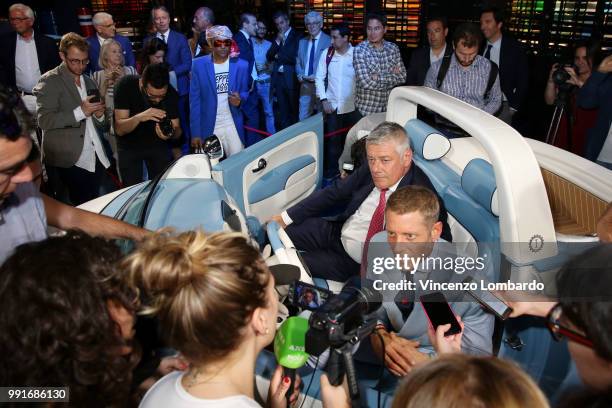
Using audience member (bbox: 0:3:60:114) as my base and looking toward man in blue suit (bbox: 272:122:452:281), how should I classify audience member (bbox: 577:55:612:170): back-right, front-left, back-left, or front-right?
front-left

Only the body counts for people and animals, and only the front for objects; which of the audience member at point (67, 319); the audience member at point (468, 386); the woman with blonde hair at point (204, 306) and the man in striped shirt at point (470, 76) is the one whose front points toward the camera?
the man in striped shirt

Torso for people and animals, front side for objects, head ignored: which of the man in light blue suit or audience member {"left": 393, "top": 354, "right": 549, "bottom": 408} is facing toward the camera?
the man in light blue suit

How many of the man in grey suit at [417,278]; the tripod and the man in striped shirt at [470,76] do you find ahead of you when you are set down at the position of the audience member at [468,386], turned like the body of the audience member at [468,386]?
3

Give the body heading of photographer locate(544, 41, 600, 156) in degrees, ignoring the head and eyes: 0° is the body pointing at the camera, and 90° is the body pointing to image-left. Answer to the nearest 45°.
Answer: approximately 45°

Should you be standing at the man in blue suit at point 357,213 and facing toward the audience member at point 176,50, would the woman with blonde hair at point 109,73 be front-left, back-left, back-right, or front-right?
front-left

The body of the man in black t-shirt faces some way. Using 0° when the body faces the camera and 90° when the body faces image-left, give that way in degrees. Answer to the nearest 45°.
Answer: approximately 315°

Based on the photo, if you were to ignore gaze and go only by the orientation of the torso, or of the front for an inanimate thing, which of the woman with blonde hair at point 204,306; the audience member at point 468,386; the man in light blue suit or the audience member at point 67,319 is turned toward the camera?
the man in light blue suit

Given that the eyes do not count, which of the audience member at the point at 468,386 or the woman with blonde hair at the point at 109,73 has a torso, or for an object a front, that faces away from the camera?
the audience member

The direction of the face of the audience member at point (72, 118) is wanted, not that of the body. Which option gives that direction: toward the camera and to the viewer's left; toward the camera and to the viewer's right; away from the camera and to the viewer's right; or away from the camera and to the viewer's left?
toward the camera and to the viewer's right

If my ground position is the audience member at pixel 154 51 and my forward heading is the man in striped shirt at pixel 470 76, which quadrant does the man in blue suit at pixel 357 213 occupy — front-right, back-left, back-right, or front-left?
front-right

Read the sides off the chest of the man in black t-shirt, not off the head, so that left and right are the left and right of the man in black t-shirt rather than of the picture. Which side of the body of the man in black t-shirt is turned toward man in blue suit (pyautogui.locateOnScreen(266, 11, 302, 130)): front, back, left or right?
left

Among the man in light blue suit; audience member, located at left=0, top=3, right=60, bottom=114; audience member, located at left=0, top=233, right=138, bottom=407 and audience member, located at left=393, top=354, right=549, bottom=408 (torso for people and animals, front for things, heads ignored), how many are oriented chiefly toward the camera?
2

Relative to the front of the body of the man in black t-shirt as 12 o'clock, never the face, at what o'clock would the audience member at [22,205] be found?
The audience member is roughly at 2 o'clock from the man in black t-shirt.

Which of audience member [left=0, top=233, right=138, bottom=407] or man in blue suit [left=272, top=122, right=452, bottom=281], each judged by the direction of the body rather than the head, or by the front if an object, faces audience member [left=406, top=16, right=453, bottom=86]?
audience member [left=0, top=233, right=138, bottom=407]

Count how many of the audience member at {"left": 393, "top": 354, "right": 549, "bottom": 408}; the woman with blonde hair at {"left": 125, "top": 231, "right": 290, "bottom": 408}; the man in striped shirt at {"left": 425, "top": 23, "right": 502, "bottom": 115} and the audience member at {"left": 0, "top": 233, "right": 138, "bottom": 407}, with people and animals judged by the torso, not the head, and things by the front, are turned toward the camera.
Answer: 1

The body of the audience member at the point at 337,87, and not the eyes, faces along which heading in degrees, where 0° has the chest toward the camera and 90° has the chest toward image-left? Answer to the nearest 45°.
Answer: approximately 45°

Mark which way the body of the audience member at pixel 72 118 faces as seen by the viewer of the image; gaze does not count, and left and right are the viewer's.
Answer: facing the viewer and to the right of the viewer

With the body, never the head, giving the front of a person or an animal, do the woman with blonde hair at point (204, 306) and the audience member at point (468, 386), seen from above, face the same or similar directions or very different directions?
same or similar directions
